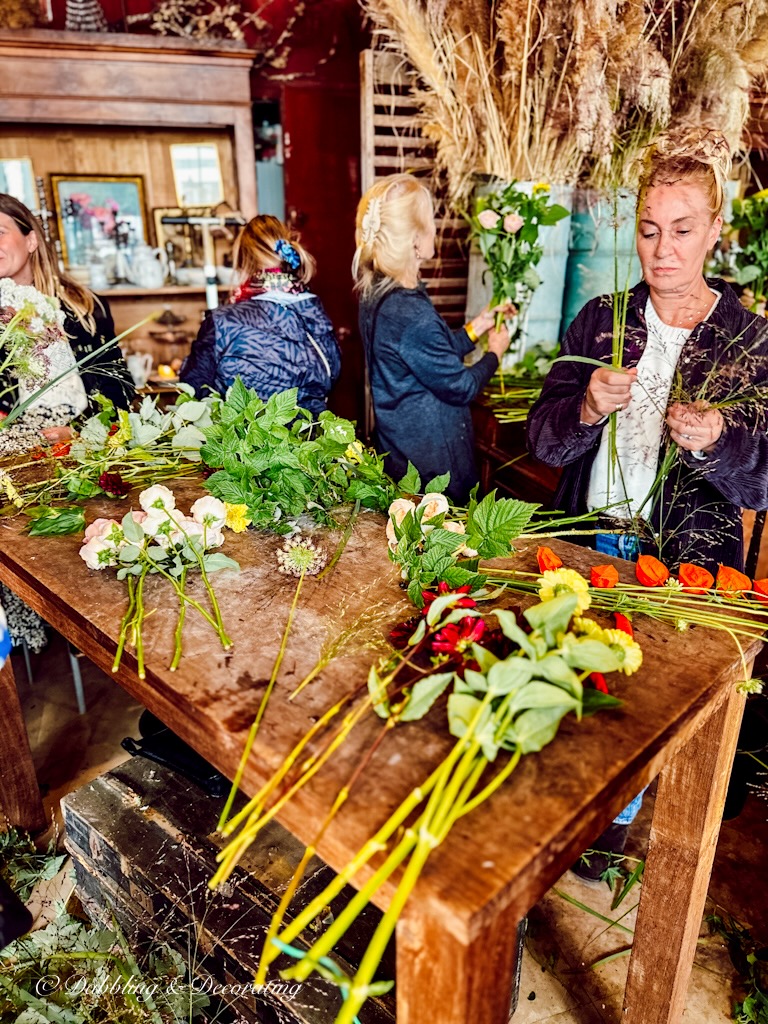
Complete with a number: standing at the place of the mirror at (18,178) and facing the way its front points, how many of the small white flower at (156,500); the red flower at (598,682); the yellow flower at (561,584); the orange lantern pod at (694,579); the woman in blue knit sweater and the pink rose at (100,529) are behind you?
0

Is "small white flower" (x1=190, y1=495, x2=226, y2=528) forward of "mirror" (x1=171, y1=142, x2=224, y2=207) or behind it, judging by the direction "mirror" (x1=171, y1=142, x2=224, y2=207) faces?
forward

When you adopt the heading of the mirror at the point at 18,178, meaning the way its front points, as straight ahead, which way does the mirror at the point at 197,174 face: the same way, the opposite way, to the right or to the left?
the same way

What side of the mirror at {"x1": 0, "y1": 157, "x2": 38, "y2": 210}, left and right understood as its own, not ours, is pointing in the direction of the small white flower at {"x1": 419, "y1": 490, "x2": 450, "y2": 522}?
front

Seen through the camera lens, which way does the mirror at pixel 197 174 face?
facing the viewer

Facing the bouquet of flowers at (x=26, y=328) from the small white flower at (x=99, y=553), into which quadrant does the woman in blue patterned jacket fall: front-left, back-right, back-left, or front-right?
front-right

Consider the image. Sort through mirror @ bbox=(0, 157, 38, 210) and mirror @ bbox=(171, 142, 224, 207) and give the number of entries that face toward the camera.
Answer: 2

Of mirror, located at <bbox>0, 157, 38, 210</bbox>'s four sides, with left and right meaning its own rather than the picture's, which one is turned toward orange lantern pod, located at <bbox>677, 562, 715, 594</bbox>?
front

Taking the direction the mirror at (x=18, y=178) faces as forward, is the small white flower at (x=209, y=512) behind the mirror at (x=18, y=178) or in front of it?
in front

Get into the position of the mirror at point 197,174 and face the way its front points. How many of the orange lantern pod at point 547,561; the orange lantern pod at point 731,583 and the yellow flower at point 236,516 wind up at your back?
0

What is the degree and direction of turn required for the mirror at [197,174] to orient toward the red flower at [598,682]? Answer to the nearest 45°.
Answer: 0° — it already faces it

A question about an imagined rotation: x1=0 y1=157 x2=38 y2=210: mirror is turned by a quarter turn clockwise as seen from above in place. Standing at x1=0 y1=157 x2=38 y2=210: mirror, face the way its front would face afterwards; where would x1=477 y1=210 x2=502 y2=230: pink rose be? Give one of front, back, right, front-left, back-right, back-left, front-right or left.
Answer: back-left

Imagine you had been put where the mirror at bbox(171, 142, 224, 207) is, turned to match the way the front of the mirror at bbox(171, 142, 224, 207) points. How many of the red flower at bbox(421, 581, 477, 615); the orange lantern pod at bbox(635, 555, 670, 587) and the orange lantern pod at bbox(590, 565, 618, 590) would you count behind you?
0

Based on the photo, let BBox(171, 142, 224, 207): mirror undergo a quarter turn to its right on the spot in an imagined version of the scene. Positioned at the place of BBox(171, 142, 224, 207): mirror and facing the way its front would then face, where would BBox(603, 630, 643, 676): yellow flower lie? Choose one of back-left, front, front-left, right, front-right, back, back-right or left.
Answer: left

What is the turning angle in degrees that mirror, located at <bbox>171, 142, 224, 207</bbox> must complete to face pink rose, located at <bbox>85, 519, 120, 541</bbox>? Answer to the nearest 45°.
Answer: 0° — it already faces it

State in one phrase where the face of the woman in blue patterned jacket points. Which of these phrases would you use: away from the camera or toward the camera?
away from the camera

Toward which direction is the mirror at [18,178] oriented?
toward the camera
